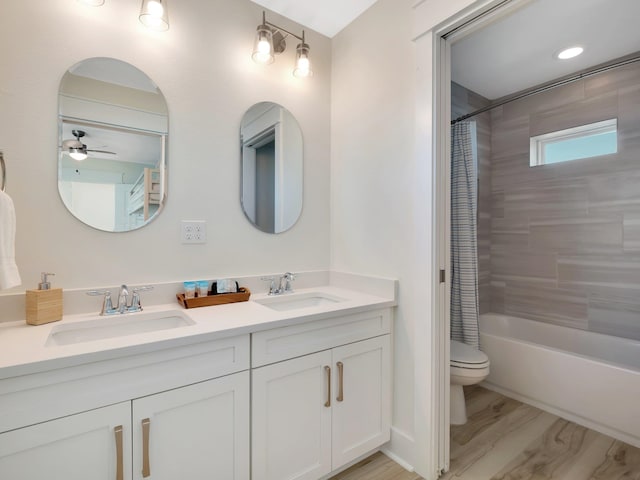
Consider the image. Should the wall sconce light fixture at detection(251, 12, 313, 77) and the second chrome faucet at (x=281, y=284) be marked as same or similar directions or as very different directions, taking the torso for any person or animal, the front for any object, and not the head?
same or similar directions

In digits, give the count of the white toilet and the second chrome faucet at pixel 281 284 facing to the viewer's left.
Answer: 0

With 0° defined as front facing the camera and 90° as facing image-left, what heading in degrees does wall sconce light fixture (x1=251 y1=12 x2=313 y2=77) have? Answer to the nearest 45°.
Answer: approximately 315°

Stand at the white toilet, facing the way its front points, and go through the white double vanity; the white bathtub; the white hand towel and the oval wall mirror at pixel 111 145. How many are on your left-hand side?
1

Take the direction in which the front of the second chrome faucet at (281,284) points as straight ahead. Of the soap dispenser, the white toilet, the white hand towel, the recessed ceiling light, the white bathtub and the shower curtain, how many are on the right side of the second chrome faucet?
2

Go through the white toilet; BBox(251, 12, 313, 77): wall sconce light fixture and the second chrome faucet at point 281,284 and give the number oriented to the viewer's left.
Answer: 0

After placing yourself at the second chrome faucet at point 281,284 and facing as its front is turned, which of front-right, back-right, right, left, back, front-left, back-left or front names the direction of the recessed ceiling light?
front-left

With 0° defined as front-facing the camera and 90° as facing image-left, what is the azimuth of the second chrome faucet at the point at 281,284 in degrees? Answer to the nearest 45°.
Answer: approximately 315°

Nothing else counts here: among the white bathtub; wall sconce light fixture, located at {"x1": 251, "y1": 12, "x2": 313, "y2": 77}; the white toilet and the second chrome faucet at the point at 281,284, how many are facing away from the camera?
0
